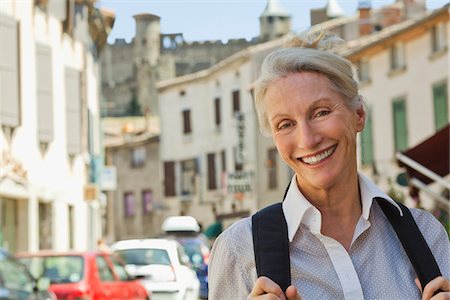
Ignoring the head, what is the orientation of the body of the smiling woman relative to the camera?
toward the camera

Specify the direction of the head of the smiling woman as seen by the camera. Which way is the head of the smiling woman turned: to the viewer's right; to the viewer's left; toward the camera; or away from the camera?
toward the camera

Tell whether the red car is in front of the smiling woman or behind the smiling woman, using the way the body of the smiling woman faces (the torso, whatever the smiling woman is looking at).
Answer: behind

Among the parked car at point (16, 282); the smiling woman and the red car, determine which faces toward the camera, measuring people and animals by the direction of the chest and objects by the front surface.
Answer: the smiling woman

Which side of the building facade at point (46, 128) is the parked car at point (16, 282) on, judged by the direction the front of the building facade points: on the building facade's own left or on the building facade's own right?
on the building facade's own right

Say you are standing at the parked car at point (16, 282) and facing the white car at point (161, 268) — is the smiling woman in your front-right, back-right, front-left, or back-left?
back-right

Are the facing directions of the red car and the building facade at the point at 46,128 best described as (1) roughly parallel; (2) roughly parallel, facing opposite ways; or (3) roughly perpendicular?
roughly perpendicular

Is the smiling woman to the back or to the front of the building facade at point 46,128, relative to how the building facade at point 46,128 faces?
to the front
